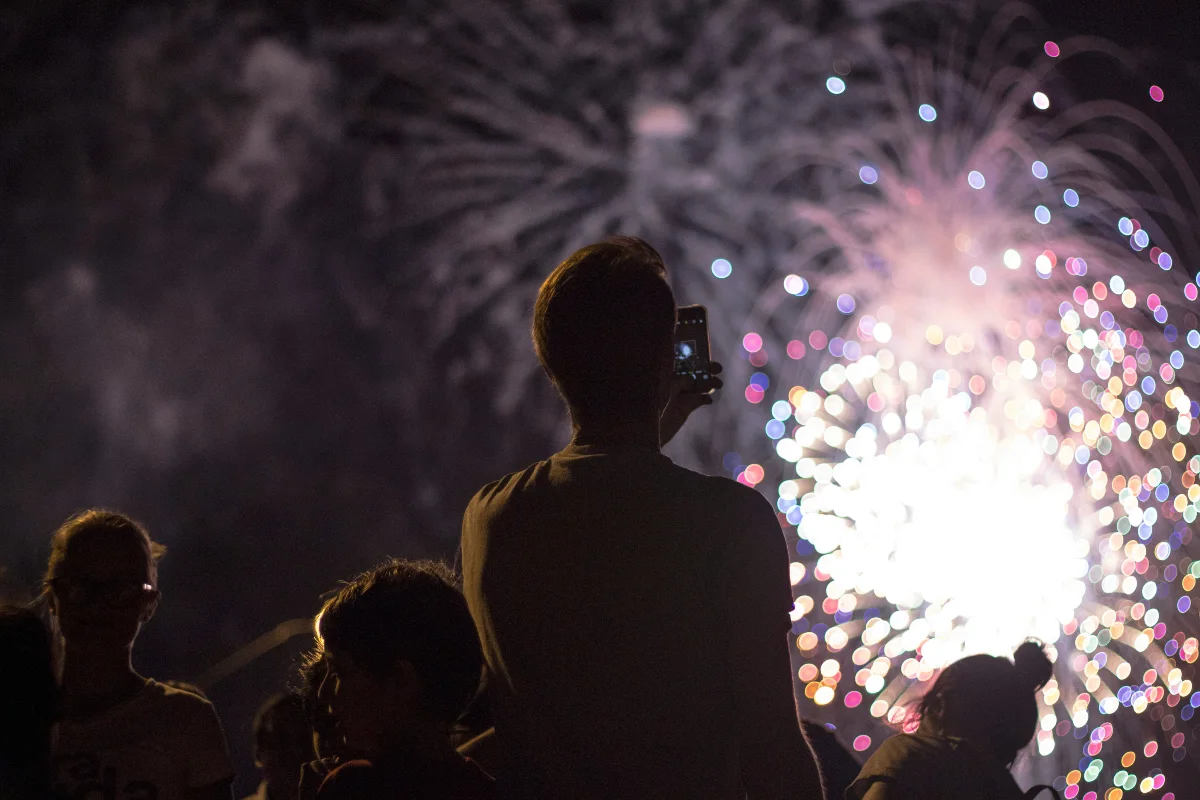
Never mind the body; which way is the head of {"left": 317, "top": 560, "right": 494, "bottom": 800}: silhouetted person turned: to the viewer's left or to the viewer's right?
to the viewer's left

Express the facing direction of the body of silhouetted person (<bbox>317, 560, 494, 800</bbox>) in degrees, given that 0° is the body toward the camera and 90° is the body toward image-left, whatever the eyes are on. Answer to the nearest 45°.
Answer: approximately 135°

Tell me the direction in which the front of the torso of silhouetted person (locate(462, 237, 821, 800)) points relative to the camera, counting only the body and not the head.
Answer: away from the camera

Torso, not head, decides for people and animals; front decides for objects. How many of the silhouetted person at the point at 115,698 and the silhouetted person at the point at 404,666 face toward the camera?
1

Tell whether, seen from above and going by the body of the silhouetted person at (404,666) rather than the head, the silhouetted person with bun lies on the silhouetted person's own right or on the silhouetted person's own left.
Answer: on the silhouetted person's own right

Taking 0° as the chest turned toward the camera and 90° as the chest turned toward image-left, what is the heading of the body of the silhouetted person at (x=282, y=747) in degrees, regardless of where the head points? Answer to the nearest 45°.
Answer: approximately 180°

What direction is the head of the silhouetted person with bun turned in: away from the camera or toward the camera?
away from the camera

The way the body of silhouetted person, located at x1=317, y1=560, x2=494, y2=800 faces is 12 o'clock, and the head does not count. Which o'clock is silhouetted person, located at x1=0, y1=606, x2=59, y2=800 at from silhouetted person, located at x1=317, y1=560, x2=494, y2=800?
silhouetted person, located at x1=0, y1=606, x2=59, y2=800 is roughly at 11 o'clock from silhouetted person, located at x1=317, y1=560, x2=494, y2=800.

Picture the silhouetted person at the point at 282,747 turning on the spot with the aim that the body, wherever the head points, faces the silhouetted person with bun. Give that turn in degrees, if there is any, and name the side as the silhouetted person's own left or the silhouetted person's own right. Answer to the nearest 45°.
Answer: approximately 135° to the silhouetted person's own right

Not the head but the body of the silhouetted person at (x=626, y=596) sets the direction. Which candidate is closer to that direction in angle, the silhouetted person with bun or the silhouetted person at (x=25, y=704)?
the silhouetted person with bun
